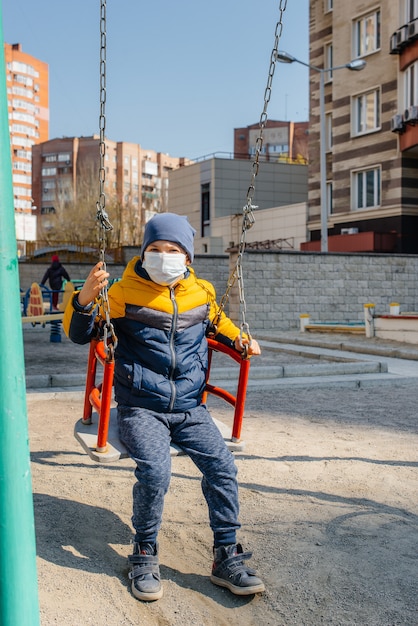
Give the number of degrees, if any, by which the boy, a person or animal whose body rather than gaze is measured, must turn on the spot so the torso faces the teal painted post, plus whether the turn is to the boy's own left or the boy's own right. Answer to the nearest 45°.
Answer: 0° — they already face it

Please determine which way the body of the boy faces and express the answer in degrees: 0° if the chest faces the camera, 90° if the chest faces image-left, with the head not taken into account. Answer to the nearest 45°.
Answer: approximately 0°

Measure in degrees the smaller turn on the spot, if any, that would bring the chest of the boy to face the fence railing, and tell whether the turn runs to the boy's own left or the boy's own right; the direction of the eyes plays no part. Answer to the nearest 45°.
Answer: approximately 180°

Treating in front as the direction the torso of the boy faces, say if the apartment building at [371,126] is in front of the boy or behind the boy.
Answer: behind
